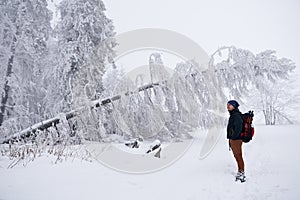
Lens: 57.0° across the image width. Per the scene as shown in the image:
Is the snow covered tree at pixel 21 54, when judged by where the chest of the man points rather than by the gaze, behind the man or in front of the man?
in front

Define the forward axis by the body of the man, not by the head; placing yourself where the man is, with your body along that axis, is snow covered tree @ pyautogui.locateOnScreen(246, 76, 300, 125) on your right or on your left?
on your right

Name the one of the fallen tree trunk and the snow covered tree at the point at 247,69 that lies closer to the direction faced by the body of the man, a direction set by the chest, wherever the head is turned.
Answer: the fallen tree trunk

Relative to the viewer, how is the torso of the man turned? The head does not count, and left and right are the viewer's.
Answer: facing to the left of the viewer

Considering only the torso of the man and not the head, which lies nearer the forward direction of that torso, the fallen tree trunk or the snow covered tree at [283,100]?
the fallen tree trunk

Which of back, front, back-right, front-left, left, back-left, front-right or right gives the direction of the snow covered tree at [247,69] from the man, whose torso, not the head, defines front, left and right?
right

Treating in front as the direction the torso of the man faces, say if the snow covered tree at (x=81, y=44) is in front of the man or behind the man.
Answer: in front
